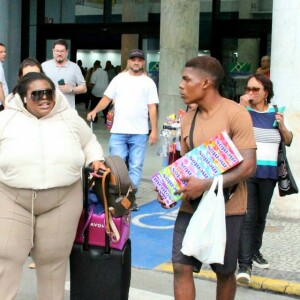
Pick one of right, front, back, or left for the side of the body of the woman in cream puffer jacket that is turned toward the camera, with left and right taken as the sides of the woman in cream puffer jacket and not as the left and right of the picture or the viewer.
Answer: front

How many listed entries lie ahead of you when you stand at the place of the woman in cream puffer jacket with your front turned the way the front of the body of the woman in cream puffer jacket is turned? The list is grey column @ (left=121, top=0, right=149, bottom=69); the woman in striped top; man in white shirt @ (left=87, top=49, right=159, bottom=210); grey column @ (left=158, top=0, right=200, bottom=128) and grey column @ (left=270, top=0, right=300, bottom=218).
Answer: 0

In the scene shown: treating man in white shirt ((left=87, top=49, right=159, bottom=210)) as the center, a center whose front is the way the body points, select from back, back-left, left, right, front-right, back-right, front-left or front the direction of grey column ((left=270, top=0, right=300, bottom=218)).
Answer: left

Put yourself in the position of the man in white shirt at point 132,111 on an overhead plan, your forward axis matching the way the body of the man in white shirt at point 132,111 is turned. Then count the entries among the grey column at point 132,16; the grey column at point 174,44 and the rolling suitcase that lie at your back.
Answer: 2

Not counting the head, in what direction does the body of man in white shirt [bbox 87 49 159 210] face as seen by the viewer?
toward the camera

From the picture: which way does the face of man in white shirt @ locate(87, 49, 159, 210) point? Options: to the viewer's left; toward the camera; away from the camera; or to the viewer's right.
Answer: toward the camera

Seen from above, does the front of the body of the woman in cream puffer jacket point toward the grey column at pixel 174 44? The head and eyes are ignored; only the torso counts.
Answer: no

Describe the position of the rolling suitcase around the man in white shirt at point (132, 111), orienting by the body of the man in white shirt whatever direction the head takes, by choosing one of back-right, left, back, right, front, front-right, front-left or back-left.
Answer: front

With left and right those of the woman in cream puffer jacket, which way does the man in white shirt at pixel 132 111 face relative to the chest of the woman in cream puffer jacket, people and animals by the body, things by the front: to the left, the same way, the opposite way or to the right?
the same way

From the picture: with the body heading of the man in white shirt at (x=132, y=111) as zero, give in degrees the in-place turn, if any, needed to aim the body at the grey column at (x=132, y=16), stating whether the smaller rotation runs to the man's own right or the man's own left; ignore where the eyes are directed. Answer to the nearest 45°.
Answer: approximately 180°

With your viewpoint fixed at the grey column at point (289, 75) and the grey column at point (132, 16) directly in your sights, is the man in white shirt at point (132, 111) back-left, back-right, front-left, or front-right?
front-left

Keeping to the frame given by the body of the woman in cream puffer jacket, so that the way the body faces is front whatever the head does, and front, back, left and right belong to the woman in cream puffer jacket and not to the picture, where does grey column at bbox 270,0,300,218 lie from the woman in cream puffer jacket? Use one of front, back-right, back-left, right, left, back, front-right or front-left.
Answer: back-left

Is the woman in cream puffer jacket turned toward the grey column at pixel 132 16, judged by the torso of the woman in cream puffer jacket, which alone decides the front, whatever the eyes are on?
no

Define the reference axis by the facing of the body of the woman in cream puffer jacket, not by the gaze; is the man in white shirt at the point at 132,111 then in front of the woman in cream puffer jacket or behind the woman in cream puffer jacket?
behind

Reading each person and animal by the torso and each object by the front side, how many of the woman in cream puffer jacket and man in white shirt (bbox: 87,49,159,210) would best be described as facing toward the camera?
2

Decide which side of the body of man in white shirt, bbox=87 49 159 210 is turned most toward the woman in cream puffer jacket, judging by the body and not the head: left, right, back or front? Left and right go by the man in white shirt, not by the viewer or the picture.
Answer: front
